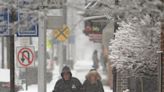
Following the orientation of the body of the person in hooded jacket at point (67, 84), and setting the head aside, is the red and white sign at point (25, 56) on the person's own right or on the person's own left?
on the person's own right

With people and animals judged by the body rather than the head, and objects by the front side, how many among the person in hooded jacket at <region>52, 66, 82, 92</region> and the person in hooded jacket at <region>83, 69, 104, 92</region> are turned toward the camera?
2

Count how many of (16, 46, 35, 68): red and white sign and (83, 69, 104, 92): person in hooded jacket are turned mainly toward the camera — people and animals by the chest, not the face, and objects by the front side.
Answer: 2

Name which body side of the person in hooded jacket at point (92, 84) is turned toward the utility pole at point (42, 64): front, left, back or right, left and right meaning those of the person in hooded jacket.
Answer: right

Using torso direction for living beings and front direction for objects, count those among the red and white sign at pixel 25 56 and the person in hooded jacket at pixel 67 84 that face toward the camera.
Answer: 2

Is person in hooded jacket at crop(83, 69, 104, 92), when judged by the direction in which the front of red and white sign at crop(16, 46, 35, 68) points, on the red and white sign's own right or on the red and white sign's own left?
on the red and white sign's own left

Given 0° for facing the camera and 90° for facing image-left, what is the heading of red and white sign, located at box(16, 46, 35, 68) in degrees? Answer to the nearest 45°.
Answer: approximately 0°
